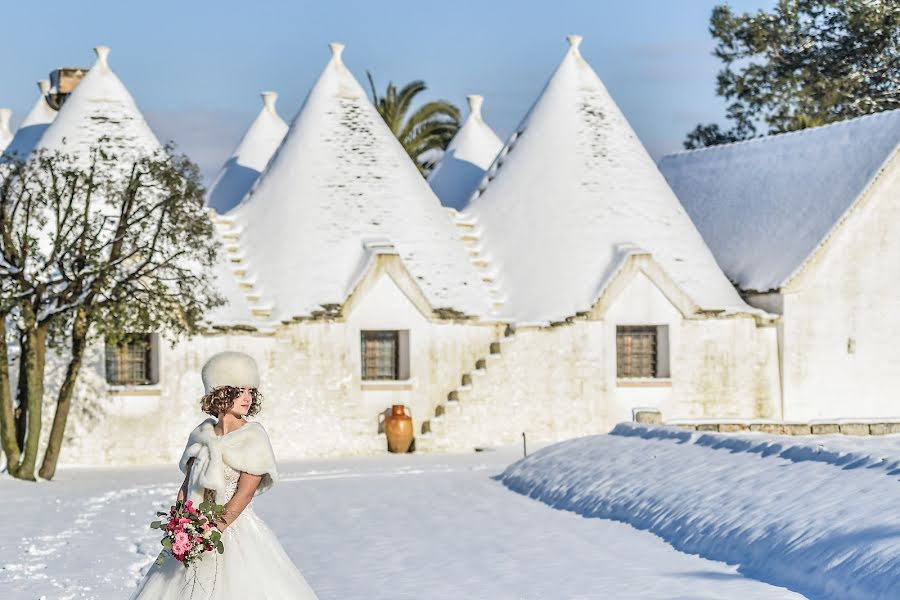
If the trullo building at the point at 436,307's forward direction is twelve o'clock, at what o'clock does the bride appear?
The bride is roughly at 12 o'clock from the trullo building.

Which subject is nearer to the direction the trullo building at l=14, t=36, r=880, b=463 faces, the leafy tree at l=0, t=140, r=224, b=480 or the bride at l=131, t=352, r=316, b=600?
the bride

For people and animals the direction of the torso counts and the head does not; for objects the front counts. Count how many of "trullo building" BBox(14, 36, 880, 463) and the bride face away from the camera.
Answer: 0

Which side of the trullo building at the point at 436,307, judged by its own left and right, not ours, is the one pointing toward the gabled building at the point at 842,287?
left

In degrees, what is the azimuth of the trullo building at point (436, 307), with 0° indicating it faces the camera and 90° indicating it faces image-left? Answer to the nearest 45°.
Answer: approximately 0°

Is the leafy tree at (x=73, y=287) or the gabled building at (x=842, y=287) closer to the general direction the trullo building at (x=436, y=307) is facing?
the leafy tree
